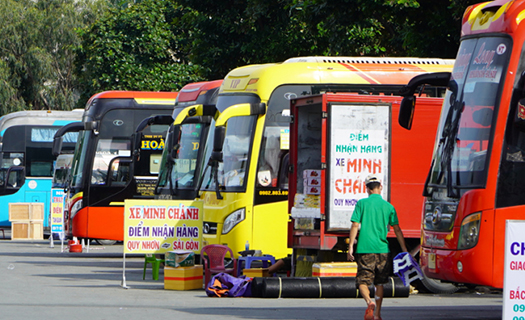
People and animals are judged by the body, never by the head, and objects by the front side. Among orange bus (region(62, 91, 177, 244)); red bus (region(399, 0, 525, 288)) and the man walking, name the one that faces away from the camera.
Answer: the man walking

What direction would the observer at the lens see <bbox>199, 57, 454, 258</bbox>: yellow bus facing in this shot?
facing the viewer and to the left of the viewer

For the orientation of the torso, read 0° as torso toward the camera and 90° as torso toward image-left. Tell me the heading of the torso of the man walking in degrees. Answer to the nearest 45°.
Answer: approximately 180°

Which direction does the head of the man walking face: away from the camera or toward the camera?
away from the camera

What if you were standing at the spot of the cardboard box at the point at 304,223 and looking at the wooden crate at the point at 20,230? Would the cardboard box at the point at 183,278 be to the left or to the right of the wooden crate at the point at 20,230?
left

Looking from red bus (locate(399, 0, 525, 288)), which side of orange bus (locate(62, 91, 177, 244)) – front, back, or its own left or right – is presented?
left

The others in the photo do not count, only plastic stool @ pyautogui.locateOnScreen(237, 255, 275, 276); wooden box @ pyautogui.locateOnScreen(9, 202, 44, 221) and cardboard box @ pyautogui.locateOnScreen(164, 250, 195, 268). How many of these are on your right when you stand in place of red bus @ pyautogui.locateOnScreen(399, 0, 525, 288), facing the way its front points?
3

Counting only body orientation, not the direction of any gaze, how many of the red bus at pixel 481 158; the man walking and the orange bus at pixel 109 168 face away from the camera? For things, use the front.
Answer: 1

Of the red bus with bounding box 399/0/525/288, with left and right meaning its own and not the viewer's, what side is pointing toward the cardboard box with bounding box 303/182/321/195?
right
